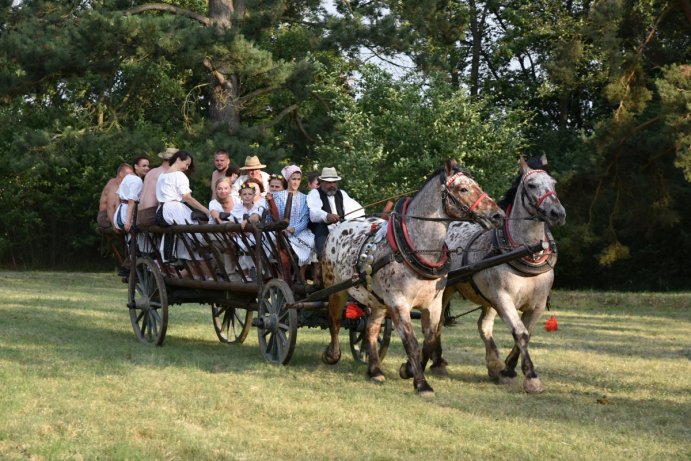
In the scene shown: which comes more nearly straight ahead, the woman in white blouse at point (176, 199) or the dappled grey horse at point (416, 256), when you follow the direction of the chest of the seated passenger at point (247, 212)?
the dappled grey horse

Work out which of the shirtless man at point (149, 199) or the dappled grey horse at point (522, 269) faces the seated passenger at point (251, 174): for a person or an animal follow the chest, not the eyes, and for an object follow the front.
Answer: the shirtless man

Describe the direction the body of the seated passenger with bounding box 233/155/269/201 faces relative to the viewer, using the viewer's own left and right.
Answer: facing the viewer

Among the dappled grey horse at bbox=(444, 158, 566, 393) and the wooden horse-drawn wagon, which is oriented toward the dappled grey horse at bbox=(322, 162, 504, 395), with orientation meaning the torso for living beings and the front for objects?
the wooden horse-drawn wagon

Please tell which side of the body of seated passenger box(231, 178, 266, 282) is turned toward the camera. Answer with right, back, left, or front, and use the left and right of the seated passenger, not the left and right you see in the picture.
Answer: front

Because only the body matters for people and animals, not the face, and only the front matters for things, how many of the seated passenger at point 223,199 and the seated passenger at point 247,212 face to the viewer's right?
0

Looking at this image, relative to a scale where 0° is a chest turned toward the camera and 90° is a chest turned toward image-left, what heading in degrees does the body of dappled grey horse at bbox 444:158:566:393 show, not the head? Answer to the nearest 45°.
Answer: approximately 315°

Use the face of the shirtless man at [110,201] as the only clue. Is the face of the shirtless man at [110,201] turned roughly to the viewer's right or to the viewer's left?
to the viewer's right
